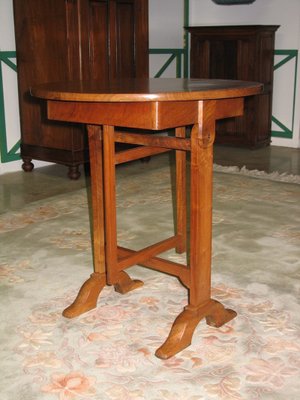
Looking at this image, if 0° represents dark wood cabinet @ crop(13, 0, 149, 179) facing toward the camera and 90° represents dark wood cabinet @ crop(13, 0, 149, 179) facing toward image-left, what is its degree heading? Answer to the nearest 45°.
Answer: approximately 315°

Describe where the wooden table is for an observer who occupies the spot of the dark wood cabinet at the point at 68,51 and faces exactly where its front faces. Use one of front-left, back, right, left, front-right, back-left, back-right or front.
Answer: front-right

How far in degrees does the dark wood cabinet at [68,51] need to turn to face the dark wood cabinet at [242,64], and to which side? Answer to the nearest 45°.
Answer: approximately 90° to its left

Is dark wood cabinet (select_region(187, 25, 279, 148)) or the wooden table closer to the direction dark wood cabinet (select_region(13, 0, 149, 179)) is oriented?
the wooden table
